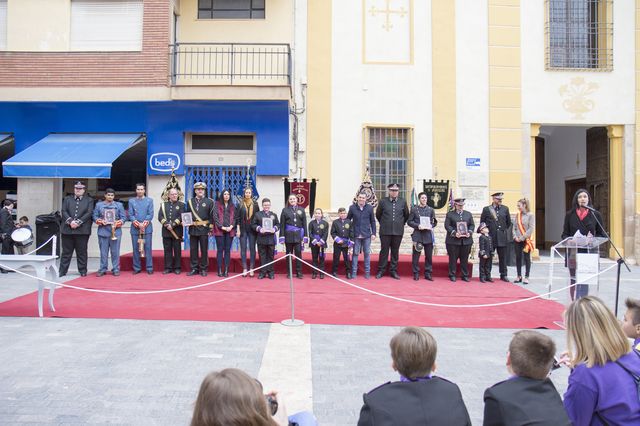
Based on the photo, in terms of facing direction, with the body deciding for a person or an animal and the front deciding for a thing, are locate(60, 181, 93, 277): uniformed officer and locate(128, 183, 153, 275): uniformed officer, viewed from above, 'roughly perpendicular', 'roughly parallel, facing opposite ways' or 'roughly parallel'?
roughly parallel

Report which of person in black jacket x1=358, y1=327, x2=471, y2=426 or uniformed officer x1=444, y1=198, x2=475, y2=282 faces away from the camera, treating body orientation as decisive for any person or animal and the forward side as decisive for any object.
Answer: the person in black jacket

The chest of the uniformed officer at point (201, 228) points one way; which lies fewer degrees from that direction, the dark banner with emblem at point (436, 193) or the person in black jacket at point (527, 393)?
the person in black jacket

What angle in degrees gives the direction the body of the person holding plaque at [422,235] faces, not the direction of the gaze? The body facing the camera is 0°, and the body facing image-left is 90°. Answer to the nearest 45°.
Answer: approximately 0°

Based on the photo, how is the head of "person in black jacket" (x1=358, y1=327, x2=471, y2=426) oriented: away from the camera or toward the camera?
away from the camera

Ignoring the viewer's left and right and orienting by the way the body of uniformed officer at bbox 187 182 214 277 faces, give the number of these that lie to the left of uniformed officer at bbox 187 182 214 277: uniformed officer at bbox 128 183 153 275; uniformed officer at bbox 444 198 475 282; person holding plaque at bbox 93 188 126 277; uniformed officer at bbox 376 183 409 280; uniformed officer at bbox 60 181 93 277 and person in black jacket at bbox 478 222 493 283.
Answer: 3

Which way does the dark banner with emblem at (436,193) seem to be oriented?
toward the camera

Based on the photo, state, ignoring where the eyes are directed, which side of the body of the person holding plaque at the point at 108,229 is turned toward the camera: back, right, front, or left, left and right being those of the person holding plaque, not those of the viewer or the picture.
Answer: front

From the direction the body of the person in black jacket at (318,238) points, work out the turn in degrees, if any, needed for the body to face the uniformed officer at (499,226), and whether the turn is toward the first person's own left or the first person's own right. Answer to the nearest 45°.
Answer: approximately 90° to the first person's own left

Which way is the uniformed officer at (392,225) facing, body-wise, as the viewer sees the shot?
toward the camera

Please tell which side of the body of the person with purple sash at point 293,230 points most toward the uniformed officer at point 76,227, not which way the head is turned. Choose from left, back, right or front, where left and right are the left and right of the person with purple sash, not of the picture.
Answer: right

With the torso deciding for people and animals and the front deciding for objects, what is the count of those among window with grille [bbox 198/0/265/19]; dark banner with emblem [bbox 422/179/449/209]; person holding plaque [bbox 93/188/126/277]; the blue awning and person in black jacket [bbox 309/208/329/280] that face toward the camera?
5
